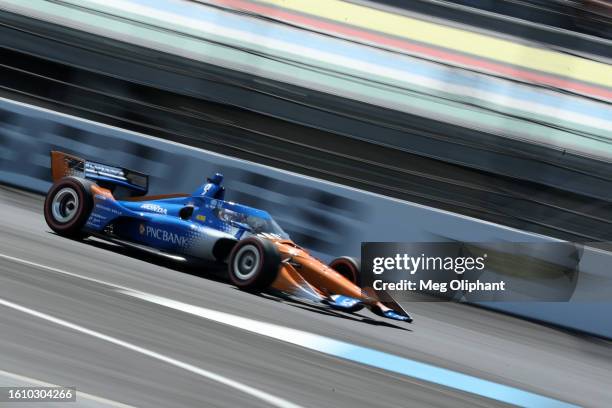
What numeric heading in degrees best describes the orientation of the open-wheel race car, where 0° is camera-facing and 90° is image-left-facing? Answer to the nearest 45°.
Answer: approximately 315°
